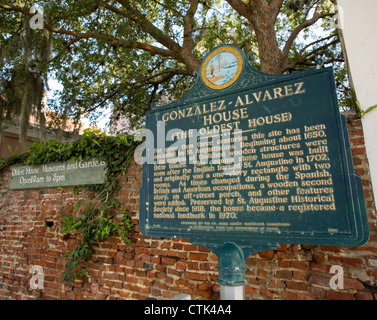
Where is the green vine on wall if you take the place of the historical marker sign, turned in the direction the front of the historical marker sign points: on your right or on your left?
on your right

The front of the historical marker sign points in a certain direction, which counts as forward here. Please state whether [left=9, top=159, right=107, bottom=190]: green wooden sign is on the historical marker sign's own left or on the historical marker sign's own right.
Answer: on the historical marker sign's own right

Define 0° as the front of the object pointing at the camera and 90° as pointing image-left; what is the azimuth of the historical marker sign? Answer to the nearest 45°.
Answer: approximately 45°
